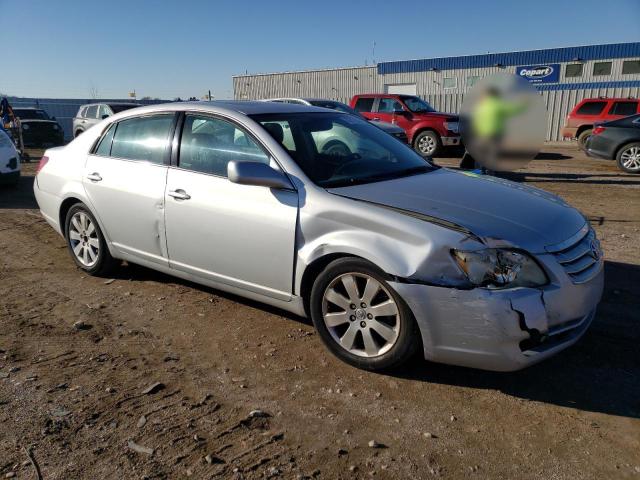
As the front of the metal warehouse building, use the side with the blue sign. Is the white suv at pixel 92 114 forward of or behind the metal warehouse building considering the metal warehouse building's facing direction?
forward

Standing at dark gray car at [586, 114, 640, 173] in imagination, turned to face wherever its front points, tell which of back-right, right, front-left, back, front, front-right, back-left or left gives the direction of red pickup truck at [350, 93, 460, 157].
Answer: back

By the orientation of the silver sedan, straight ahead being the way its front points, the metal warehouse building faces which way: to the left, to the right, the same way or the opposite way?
to the right

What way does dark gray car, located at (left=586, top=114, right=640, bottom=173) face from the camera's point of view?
to the viewer's right

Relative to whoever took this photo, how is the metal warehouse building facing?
facing the viewer and to the left of the viewer

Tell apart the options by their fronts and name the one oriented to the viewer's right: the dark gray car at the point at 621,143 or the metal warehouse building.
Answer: the dark gray car

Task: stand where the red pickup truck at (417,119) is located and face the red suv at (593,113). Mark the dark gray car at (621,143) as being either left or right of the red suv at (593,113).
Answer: right

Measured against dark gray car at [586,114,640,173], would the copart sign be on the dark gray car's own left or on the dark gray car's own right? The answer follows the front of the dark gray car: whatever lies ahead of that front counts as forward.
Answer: on the dark gray car's own left

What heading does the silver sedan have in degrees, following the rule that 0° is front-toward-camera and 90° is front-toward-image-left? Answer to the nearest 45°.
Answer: approximately 315°

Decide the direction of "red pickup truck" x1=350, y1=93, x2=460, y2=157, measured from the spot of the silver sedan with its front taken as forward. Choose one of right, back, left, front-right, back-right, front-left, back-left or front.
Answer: back-left
